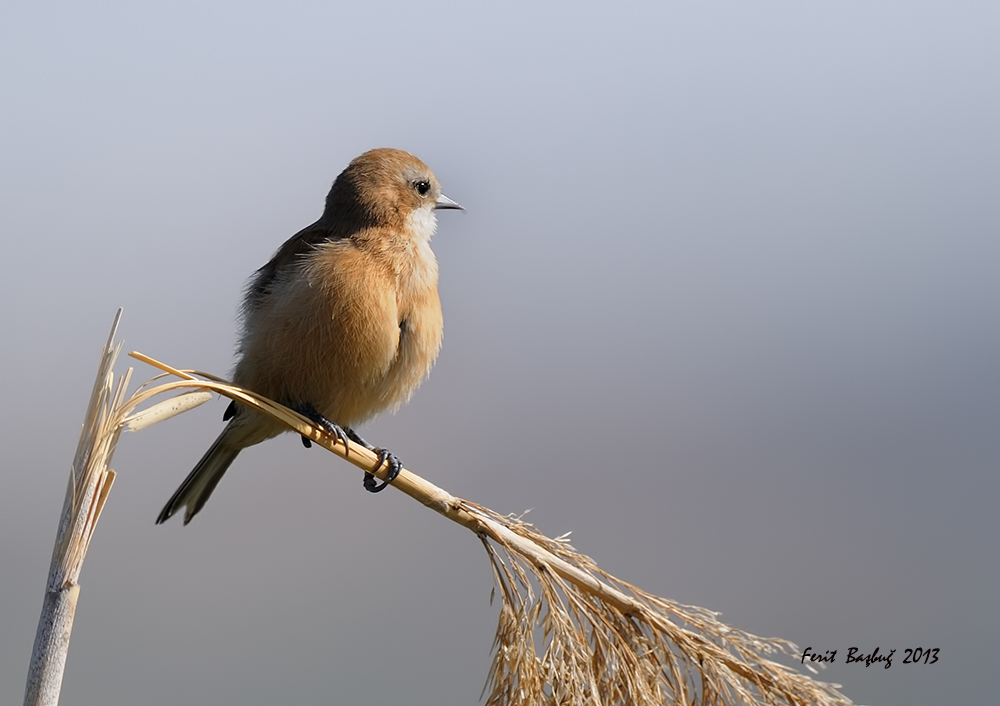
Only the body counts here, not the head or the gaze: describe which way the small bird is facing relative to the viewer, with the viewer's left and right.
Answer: facing the viewer and to the right of the viewer
